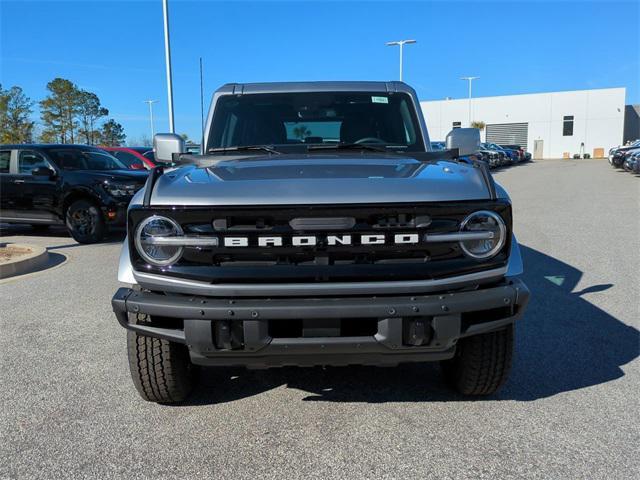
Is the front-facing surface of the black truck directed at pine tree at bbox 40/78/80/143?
no

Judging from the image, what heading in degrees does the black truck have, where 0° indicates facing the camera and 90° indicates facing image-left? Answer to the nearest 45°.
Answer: approximately 315°

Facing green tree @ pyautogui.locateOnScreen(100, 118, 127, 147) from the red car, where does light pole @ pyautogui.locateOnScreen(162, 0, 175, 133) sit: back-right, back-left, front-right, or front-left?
front-right

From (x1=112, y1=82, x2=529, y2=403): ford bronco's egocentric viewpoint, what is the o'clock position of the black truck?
The black truck is roughly at 5 o'clock from the ford bronco.

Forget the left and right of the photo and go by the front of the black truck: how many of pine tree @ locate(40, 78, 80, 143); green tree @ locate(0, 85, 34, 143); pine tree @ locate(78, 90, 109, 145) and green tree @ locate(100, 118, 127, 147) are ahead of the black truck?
0

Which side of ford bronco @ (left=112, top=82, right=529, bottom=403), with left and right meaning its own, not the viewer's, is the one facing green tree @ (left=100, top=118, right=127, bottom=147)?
back

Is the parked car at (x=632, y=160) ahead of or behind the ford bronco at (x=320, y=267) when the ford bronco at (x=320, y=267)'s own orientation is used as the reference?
behind

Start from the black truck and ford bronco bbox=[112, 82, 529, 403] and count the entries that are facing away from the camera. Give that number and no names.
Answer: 0

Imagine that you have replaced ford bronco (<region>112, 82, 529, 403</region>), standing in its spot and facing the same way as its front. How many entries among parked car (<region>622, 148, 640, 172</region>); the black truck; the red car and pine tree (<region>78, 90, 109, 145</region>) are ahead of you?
0

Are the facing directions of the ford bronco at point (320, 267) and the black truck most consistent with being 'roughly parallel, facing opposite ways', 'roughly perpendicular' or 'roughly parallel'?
roughly perpendicular

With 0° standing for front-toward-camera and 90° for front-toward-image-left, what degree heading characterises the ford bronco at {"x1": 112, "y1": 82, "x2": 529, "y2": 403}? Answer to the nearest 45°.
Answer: approximately 0°

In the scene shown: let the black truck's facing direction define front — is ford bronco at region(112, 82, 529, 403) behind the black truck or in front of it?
in front

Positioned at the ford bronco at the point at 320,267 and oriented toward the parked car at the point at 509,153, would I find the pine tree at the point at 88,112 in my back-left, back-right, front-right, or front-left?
front-left

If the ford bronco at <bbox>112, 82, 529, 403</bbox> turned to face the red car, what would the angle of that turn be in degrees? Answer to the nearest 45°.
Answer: approximately 180°

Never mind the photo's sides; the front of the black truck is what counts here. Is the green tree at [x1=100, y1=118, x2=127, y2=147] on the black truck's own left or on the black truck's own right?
on the black truck's own left

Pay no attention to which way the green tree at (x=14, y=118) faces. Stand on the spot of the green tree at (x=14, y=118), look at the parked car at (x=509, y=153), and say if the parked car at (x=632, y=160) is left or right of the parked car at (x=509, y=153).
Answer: right

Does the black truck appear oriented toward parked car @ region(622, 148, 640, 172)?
no

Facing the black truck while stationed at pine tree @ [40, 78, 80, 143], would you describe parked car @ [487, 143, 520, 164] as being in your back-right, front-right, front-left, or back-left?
front-left
